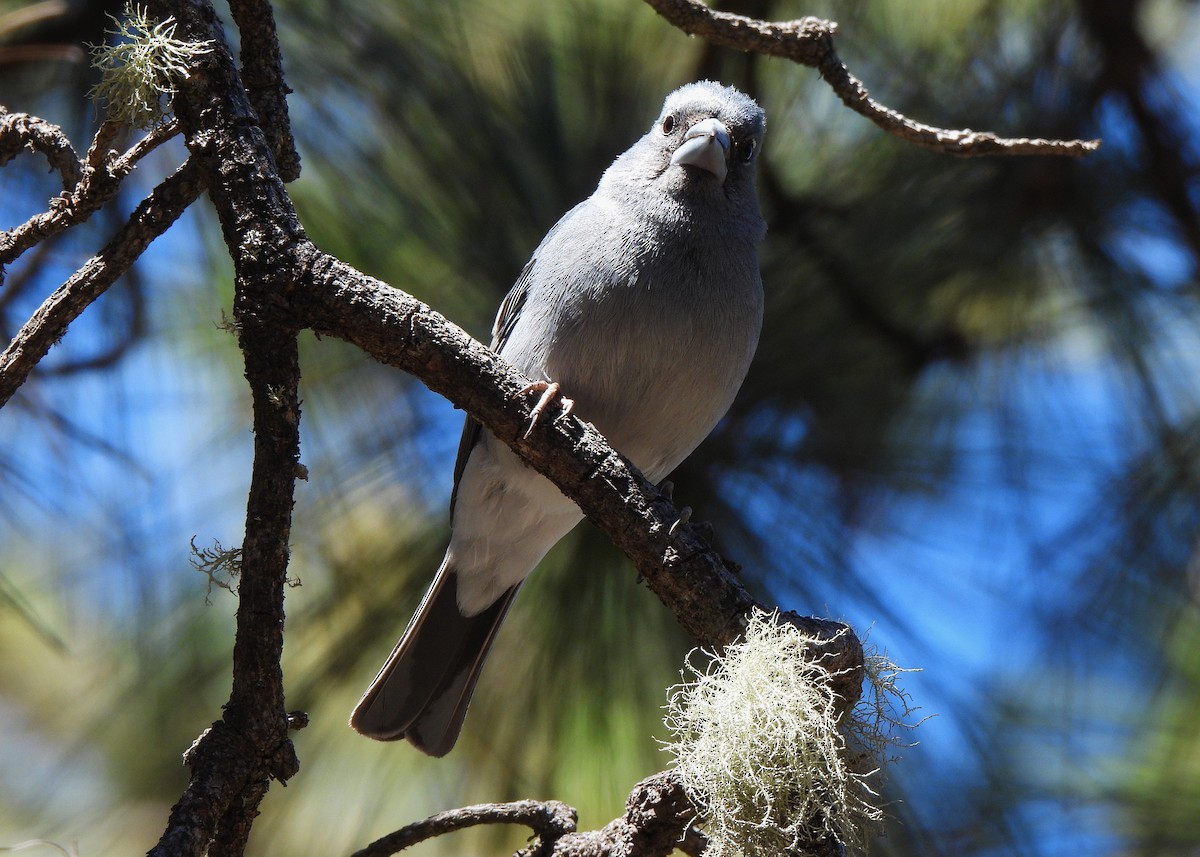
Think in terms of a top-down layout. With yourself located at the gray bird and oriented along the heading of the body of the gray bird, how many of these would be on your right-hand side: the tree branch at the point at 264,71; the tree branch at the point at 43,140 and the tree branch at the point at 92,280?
3

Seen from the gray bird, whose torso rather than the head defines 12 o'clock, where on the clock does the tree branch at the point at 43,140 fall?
The tree branch is roughly at 3 o'clock from the gray bird.

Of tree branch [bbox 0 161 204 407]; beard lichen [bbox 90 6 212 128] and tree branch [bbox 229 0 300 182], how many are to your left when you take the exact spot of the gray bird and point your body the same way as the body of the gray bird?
0

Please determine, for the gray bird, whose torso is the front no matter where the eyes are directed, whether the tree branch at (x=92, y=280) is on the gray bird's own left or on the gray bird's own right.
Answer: on the gray bird's own right

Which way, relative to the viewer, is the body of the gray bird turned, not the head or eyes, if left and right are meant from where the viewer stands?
facing the viewer and to the right of the viewer

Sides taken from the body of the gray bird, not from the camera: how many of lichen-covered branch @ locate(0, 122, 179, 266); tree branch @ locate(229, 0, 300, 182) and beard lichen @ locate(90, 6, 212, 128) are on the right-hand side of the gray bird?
3

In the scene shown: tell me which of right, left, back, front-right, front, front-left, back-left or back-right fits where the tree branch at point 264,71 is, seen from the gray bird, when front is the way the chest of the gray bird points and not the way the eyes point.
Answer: right

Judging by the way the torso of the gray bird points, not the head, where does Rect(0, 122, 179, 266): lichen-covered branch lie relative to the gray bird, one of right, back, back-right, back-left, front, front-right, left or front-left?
right
